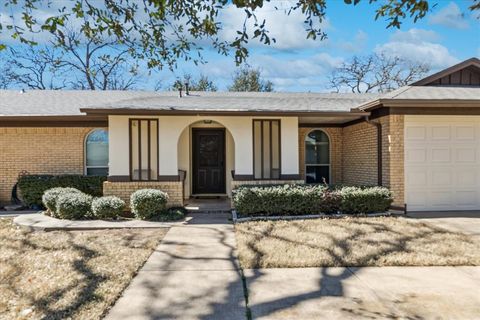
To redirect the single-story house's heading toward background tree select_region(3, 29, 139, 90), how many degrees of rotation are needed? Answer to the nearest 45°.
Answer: approximately 135° to its right

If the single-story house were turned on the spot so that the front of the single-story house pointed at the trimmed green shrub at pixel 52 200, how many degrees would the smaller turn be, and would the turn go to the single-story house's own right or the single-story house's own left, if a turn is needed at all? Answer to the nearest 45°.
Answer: approximately 90° to the single-story house's own right

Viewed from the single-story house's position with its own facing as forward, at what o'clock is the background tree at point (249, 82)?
The background tree is roughly at 6 o'clock from the single-story house.

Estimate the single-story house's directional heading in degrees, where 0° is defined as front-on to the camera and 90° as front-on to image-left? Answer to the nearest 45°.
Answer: approximately 0°

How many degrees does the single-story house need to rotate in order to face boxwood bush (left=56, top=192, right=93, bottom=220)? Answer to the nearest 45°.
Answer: approximately 90° to its right

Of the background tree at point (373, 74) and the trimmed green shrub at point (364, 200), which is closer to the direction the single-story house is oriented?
the trimmed green shrub

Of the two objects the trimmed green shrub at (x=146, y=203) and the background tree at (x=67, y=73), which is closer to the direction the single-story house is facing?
the trimmed green shrub

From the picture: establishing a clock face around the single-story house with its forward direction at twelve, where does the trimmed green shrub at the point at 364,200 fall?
The trimmed green shrub is roughly at 10 o'clock from the single-story house.

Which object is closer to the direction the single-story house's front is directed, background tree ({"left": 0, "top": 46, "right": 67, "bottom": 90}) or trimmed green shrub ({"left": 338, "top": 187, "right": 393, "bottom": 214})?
the trimmed green shrub

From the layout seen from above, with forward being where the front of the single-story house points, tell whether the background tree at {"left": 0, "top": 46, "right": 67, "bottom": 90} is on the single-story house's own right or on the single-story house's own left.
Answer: on the single-story house's own right

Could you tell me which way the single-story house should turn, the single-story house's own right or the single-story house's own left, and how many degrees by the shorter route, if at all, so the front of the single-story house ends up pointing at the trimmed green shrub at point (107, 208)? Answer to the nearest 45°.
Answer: approximately 90° to the single-story house's own right

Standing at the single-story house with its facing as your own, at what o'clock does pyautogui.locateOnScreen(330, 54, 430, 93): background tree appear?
The background tree is roughly at 7 o'clock from the single-story house.

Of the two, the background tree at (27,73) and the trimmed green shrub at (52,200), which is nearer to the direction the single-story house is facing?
the trimmed green shrub
